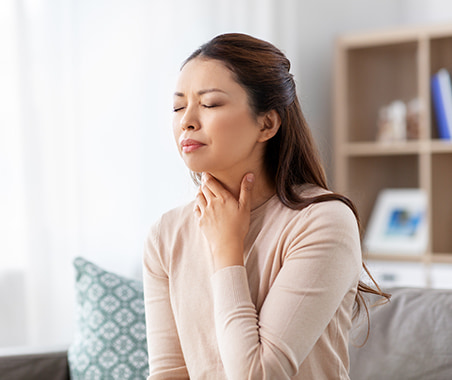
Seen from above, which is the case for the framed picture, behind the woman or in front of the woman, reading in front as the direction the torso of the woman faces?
behind

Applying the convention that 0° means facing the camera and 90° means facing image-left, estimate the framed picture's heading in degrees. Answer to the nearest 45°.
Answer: approximately 0°

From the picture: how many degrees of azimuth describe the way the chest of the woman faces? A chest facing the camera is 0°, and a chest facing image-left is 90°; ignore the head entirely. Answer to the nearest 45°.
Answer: approximately 45°

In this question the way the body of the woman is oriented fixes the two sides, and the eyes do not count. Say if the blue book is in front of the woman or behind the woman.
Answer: behind
